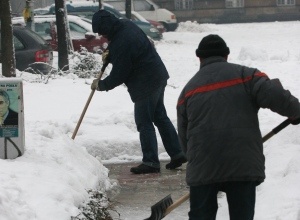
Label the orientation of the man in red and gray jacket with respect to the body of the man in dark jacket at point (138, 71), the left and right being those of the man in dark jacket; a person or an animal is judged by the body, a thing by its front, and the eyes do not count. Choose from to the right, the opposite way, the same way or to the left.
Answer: to the right

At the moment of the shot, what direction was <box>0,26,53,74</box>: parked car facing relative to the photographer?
facing away from the viewer and to the left of the viewer

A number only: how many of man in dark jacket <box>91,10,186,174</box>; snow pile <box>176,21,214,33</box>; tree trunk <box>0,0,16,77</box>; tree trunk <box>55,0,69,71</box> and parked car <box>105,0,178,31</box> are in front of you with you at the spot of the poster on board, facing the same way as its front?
0

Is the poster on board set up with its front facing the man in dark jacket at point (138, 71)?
no

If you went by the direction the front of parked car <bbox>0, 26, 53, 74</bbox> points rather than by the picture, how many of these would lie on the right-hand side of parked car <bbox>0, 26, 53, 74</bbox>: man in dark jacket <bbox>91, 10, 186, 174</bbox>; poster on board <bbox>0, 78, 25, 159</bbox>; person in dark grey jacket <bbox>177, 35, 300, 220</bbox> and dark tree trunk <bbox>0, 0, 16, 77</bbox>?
0

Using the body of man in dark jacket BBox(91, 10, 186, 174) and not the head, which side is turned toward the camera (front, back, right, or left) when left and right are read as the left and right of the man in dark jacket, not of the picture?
left

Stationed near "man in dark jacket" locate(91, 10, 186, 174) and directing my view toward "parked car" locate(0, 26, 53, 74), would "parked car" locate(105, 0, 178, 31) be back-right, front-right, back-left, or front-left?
front-right

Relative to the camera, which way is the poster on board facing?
toward the camera

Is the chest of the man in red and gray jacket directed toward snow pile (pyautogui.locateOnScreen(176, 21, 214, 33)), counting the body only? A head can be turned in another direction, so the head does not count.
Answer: yes

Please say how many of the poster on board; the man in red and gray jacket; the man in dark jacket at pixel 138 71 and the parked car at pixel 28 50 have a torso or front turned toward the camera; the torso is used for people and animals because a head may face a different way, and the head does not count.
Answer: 1

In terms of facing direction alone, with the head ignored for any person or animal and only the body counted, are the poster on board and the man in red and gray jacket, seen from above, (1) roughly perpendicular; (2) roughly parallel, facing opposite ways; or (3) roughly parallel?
roughly parallel, facing opposite ways

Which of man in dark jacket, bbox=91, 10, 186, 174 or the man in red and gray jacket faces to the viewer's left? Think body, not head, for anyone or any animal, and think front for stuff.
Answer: the man in dark jacket

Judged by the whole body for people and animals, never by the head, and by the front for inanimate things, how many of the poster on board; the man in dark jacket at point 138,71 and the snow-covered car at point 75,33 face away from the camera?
0

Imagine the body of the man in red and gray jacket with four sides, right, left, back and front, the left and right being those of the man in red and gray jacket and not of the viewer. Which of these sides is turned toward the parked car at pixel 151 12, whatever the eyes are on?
front

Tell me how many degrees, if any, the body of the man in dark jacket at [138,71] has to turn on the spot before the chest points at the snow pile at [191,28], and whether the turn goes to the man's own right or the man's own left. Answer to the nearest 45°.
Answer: approximately 90° to the man's own right

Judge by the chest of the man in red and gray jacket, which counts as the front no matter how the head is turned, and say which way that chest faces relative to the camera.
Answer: away from the camera

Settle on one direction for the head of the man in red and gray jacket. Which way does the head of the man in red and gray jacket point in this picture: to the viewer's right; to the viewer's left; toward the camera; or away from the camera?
away from the camera

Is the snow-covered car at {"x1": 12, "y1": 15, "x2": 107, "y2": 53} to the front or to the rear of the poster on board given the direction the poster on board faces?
to the rear
